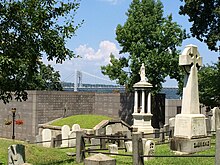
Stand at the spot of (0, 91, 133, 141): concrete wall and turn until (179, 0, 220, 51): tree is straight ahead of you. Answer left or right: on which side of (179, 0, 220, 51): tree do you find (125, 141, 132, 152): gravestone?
right

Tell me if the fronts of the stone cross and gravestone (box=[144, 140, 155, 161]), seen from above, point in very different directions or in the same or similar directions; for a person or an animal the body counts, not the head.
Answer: same or similar directions

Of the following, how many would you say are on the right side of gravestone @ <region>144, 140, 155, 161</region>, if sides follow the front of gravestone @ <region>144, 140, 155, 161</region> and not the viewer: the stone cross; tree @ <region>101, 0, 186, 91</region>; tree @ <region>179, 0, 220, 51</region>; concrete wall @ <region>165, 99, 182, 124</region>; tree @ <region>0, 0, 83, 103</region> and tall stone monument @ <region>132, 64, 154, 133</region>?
1

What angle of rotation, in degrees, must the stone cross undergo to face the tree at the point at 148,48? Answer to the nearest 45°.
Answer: approximately 135° to its left

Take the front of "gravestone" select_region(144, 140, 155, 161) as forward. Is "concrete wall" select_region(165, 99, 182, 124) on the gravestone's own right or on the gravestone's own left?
on the gravestone's own left

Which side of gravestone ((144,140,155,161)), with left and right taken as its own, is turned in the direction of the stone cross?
left

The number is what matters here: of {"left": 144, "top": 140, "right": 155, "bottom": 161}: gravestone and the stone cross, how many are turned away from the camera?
0

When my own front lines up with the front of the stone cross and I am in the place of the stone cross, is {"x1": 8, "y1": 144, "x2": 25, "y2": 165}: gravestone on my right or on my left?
on my right

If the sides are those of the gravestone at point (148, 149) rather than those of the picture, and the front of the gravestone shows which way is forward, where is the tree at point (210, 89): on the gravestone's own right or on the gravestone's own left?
on the gravestone's own left

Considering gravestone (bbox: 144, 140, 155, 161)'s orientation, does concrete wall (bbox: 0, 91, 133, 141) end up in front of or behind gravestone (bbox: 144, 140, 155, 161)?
behind

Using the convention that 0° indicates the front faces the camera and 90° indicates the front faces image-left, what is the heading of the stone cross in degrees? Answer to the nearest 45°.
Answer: approximately 315°

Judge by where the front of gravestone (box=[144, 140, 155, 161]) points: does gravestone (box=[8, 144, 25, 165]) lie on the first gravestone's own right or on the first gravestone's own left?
on the first gravestone's own right

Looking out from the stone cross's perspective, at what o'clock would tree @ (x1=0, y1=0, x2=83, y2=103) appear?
The tree is roughly at 3 o'clock from the stone cross.

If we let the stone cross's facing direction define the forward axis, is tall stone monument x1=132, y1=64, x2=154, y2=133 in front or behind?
behind

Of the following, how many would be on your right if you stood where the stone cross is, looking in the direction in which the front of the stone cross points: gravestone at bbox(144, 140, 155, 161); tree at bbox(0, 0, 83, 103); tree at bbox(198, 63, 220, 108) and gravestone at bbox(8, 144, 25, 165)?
3

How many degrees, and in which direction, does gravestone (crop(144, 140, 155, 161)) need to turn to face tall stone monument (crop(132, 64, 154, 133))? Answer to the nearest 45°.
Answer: approximately 135° to its left
